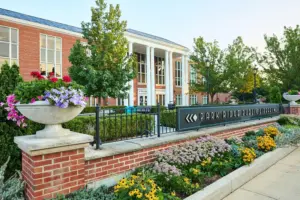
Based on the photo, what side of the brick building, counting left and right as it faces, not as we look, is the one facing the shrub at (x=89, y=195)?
front

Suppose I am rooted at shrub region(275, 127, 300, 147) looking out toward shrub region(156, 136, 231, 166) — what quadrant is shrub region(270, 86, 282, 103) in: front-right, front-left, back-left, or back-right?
back-right

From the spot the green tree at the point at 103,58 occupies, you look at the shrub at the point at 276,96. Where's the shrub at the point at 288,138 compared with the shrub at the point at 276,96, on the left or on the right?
right

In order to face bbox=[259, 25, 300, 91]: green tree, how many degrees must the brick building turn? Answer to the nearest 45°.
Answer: approximately 45° to its left

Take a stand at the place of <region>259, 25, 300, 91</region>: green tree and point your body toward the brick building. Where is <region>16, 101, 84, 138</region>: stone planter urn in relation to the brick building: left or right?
left

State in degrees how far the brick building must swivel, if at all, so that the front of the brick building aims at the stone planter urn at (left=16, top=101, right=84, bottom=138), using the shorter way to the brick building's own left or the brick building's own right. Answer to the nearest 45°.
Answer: approximately 45° to the brick building's own right

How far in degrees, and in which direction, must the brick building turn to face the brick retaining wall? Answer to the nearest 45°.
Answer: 0° — it already faces it

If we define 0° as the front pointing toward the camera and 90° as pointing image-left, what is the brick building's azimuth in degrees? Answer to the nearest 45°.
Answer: approximately 315°

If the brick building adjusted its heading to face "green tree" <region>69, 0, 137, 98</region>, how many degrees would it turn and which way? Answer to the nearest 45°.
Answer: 0° — it already faces it
